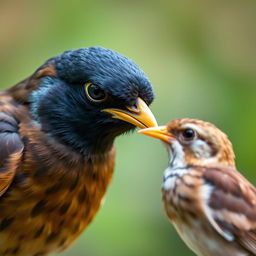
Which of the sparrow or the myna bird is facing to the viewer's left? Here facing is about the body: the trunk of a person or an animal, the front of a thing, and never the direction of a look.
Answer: the sparrow

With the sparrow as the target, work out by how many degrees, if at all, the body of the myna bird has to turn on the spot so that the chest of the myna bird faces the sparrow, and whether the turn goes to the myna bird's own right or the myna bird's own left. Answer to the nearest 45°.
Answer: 0° — it already faces it

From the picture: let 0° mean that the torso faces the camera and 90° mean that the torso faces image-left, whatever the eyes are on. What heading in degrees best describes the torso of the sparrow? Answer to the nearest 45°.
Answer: approximately 90°

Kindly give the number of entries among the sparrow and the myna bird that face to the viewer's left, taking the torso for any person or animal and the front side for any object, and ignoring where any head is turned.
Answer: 1
